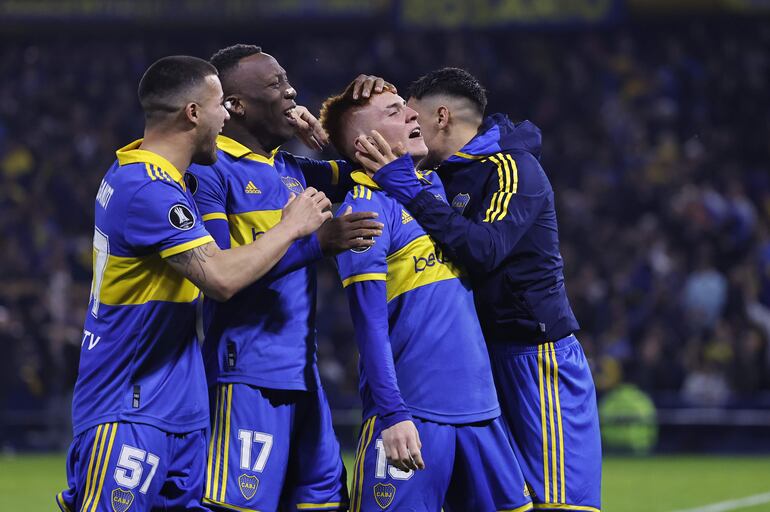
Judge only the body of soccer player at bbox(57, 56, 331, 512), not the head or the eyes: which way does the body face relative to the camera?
to the viewer's right

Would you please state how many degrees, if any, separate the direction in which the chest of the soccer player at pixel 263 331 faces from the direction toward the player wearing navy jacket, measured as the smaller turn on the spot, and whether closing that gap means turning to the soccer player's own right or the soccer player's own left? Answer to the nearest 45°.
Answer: approximately 45° to the soccer player's own left

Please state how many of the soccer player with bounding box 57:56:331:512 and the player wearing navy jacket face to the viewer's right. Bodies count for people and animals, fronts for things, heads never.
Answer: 1

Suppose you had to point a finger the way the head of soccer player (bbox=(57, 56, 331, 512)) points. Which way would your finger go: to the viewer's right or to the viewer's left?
to the viewer's right

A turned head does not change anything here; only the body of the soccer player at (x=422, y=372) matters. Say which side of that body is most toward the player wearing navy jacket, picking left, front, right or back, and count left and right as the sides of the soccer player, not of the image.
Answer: left

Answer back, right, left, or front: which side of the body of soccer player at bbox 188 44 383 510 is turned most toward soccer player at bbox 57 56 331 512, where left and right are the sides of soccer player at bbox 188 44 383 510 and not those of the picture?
right

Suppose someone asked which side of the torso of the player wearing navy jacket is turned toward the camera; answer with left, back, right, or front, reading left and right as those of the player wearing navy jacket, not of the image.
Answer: left
